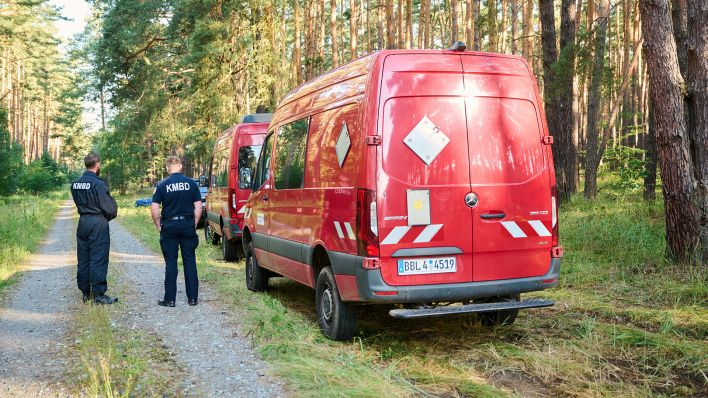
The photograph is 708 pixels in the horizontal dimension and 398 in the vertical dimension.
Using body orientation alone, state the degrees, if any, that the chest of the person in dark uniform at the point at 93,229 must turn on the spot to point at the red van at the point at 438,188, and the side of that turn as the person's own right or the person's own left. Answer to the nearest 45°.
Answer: approximately 90° to the person's own right

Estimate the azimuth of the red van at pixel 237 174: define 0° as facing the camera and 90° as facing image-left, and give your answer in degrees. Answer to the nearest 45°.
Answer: approximately 135°

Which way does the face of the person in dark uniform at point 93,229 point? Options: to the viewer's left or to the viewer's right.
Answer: to the viewer's right

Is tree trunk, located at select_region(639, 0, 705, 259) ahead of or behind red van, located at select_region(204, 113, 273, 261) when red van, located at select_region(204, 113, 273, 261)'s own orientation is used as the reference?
behind

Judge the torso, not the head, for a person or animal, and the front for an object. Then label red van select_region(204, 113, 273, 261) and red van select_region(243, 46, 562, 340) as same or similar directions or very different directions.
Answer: same or similar directions

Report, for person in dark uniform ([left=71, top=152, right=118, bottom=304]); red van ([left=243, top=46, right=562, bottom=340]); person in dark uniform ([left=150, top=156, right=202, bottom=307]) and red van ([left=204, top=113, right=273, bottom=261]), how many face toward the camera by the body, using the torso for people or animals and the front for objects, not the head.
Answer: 0

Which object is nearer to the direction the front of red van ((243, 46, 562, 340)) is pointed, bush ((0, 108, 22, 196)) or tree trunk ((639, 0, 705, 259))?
the bush

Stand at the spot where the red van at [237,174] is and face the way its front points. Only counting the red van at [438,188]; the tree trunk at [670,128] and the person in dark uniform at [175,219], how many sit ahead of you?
0

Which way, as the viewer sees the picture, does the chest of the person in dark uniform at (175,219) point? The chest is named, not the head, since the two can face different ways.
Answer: away from the camera

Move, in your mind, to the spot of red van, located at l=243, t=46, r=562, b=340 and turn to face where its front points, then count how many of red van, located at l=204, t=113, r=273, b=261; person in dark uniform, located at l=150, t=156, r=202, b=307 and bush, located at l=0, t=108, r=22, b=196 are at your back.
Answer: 0

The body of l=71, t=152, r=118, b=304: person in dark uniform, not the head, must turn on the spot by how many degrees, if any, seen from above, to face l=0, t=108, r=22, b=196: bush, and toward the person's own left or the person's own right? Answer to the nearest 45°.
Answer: approximately 45° to the person's own left

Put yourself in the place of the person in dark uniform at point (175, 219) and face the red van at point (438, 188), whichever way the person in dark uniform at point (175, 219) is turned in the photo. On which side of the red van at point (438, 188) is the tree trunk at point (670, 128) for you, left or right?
left

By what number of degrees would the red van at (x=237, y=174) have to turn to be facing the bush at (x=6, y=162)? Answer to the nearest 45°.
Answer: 0° — it already faces it

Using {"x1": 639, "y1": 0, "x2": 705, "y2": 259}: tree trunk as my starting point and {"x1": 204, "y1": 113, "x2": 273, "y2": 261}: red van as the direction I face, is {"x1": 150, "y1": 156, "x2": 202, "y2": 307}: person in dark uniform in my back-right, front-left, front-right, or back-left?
front-left

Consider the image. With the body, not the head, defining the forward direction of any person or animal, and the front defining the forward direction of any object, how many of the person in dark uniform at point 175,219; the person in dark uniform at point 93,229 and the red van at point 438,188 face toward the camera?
0

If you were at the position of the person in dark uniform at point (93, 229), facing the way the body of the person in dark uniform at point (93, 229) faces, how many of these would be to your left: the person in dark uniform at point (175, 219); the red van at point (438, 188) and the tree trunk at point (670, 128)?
0
